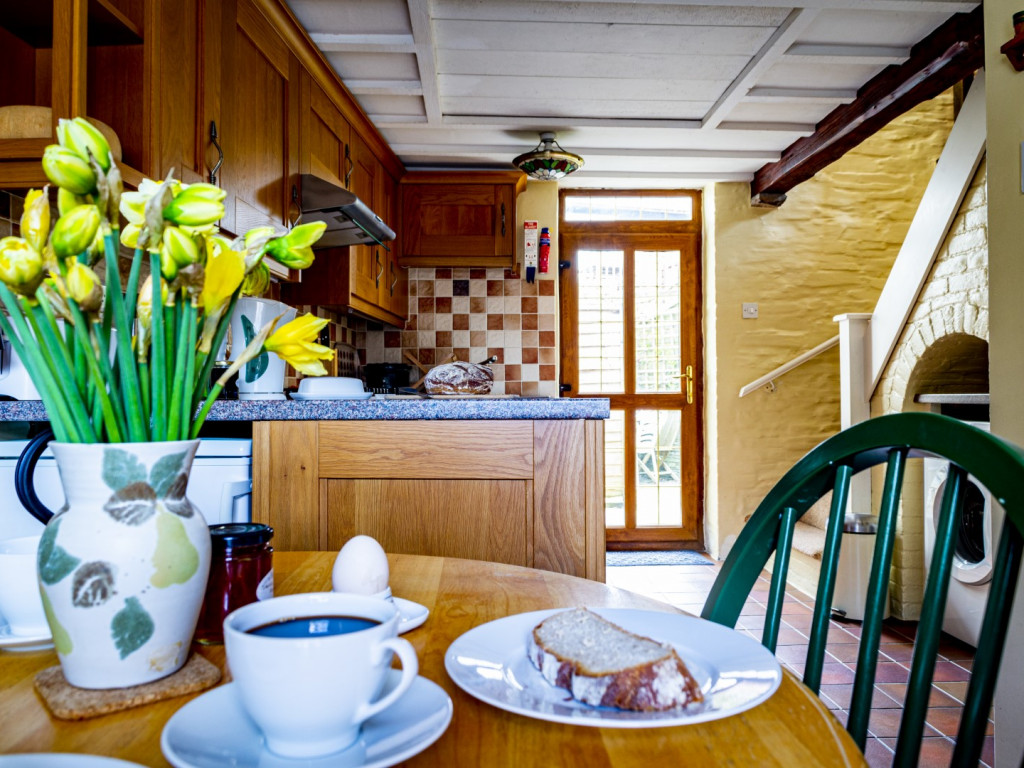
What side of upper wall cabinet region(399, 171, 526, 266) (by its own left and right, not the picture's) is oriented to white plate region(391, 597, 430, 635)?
front

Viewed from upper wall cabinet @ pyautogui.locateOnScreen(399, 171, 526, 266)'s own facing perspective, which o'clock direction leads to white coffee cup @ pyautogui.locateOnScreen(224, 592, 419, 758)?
The white coffee cup is roughly at 12 o'clock from the upper wall cabinet.

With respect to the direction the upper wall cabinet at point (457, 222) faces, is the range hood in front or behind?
in front

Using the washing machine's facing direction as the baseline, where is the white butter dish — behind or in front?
in front

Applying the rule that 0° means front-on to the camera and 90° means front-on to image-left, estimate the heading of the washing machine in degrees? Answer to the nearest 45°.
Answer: approximately 45°

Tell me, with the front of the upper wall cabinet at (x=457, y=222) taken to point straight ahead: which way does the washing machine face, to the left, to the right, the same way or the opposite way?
to the right

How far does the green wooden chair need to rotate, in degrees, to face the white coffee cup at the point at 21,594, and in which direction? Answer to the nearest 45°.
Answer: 0° — it already faces it

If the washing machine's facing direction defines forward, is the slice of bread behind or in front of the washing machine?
in front

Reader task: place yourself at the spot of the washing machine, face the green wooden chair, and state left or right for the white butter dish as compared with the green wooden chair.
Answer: right

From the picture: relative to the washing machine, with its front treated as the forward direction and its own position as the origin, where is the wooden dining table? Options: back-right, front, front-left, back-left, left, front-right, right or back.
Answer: front-left

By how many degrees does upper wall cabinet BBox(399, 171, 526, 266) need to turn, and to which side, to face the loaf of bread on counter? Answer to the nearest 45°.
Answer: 0° — it already faces it

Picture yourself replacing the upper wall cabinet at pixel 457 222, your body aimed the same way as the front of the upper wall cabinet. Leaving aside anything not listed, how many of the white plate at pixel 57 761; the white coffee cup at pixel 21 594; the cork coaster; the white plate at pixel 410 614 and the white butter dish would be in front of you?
5
